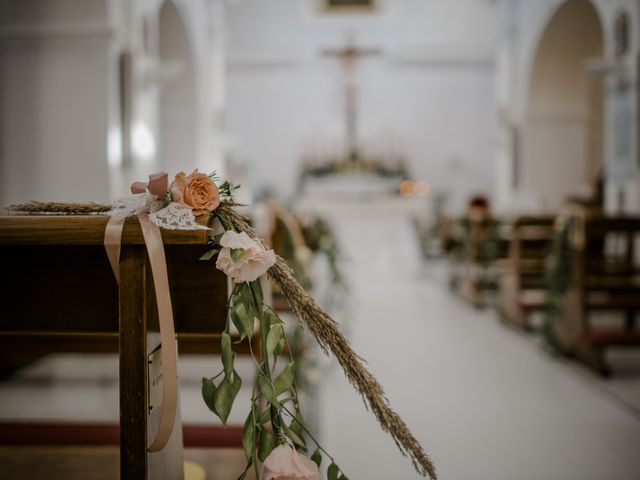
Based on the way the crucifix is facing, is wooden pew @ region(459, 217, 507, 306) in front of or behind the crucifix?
in front

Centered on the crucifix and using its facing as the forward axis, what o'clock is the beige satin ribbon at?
The beige satin ribbon is roughly at 12 o'clock from the crucifix.

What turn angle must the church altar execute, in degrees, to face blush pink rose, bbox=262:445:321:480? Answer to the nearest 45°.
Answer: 0° — it already faces it

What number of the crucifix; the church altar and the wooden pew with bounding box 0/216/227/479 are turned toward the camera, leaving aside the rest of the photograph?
2

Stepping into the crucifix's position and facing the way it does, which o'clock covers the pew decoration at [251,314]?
The pew decoration is roughly at 12 o'clock from the crucifix.

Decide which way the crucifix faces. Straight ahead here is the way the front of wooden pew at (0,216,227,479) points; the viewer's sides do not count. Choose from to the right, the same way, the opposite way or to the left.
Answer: the opposite way

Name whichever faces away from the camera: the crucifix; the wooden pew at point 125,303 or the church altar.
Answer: the wooden pew

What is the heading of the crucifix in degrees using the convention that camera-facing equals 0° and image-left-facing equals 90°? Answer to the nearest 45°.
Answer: approximately 0°

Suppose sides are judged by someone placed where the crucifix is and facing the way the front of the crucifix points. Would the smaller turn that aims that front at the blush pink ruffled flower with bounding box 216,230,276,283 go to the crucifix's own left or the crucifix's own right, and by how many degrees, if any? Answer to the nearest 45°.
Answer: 0° — it already faces it

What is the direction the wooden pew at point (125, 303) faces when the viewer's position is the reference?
facing away from the viewer
